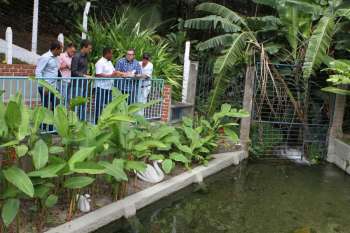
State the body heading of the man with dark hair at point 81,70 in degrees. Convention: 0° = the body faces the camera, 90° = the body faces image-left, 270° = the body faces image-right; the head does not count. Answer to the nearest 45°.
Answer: approximately 270°

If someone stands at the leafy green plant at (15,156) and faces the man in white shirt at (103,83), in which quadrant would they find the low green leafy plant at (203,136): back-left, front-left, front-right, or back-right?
front-right

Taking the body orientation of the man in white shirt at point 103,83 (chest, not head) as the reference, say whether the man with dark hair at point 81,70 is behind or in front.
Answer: behind

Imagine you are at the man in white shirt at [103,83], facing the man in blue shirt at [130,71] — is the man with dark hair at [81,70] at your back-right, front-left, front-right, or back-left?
back-left

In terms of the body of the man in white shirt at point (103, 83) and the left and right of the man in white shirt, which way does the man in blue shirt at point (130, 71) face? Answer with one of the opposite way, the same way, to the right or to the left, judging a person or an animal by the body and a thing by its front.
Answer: to the right

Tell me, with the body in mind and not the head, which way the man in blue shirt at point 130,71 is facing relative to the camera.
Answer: toward the camera

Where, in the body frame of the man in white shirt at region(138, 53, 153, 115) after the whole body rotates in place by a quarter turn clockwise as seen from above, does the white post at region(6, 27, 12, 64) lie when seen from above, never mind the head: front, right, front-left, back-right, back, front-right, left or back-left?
front-left

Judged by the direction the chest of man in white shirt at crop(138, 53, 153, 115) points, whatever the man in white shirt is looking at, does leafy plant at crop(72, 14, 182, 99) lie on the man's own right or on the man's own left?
on the man's own right

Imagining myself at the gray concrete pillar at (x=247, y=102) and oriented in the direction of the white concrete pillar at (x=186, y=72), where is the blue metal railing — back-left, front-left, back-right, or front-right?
front-left

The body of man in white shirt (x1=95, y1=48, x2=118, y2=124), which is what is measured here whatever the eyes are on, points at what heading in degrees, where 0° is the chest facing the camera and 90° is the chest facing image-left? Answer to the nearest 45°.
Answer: approximately 270°

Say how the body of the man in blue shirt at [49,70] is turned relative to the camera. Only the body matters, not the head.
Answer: to the viewer's right
